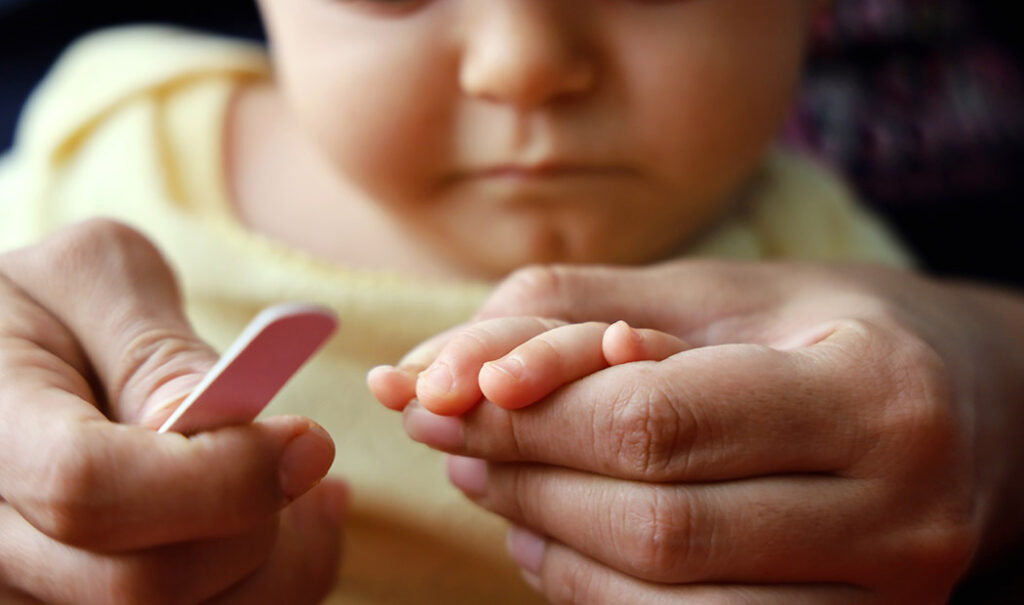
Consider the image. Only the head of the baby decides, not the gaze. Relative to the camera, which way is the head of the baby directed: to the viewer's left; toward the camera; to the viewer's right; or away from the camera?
toward the camera
